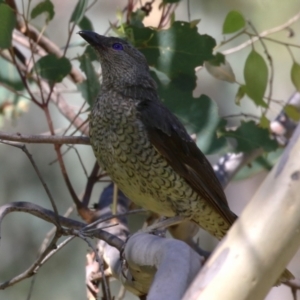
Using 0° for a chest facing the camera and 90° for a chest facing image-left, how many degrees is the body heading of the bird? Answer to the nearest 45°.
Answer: approximately 90°

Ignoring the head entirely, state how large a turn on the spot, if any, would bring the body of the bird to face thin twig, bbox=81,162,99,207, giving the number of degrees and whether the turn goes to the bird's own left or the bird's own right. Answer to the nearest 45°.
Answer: approximately 45° to the bird's own right

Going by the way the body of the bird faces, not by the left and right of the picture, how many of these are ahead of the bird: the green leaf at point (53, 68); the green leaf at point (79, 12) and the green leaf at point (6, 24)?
3

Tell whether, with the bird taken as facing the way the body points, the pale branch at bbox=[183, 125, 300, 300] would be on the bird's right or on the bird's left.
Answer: on the bird's left
